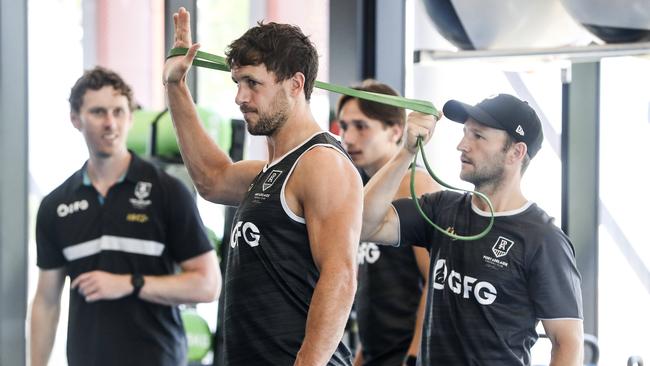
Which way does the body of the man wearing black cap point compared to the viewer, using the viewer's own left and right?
facing the viewer and to the left of the viewer

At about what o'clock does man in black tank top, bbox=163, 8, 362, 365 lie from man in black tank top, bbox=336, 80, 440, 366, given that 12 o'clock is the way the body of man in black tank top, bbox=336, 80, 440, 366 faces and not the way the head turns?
man in black tank top, bbox=163, 8, 362, 365 is roughly at 11 o'clock from man in black tank top, bbox=336, 80, 440, 366.

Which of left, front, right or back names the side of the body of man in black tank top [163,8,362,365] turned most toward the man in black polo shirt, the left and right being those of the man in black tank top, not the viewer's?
right

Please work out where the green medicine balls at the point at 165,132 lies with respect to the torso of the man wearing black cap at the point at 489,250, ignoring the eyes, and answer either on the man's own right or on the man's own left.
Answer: on the man's own right

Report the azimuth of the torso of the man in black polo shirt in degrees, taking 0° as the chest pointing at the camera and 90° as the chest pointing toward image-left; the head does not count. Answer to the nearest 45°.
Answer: approximately 0°

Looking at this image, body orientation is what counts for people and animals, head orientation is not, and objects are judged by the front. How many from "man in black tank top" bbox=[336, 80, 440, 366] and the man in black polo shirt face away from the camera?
0

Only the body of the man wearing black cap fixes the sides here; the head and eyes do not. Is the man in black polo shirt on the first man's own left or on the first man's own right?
on the first man's own right

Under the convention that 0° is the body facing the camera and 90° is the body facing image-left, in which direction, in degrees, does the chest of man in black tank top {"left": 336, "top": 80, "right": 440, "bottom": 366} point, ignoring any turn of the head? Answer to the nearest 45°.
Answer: approximately 45°
